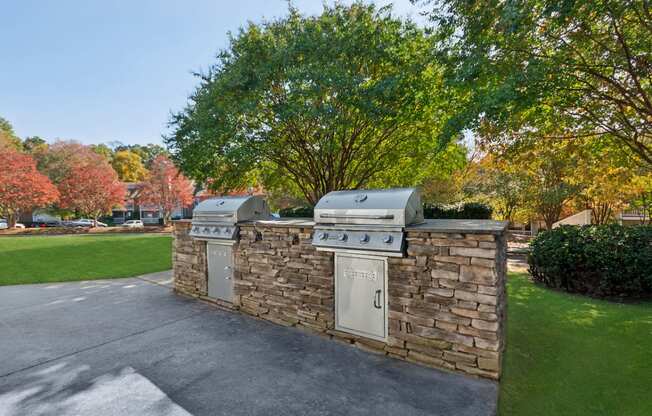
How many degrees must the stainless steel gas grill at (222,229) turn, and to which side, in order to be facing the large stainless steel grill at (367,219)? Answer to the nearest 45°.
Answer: approximately 90° to its left

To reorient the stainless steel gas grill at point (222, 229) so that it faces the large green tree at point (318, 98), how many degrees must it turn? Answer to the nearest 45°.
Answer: approximately 180°

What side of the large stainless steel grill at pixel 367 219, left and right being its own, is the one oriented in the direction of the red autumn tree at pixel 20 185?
right

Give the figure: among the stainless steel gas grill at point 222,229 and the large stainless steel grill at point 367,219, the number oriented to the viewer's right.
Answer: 0

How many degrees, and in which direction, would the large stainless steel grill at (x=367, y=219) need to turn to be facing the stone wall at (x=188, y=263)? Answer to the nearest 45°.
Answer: approximately 90° to its right

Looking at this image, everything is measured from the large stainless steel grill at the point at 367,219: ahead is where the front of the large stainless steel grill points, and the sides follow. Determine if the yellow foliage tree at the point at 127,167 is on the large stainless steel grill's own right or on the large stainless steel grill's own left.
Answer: on the large stainless steel grill's own right

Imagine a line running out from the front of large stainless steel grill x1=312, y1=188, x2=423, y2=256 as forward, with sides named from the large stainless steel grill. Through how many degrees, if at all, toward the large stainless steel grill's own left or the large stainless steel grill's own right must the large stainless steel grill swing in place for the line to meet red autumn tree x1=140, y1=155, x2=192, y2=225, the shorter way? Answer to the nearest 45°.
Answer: approximately 90° to the large stainless steel grill's own right

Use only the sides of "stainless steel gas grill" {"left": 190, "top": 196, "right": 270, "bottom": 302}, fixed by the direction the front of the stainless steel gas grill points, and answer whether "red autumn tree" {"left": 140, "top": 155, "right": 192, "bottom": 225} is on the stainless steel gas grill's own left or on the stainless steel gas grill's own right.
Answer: on the stainless steel gas grill's own right

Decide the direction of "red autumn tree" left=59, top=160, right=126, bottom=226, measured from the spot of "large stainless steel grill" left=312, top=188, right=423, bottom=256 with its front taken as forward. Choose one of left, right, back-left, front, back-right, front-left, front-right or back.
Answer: right

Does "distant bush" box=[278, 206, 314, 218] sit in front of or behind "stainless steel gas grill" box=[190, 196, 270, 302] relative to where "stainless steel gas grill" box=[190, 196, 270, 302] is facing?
behind

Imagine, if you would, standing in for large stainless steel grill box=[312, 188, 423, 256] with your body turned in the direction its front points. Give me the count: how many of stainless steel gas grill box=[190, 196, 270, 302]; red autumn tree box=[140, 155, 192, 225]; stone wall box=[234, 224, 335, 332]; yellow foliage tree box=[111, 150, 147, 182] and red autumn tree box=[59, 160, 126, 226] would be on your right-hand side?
5

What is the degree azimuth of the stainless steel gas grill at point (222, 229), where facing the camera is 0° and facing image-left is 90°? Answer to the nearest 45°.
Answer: approximately 45°

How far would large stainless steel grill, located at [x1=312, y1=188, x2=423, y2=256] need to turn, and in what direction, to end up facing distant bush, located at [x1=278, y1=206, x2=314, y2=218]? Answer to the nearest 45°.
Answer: approximately 135° to its right
